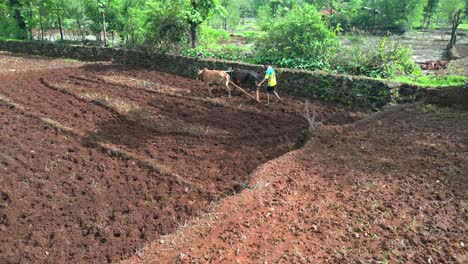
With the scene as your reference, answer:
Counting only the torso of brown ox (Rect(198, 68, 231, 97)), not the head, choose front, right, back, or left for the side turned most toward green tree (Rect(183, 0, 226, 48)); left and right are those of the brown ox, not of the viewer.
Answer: right

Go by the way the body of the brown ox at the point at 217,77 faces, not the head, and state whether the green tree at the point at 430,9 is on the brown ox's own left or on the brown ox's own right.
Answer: on the brown ox's own right

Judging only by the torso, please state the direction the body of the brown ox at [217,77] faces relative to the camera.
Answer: to the viewer's left

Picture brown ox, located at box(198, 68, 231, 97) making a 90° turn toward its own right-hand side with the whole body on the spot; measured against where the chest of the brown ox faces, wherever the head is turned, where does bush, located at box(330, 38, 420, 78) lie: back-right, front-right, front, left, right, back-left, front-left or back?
right

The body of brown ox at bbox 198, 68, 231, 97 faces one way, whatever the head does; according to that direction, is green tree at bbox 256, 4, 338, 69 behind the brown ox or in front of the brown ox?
behind
